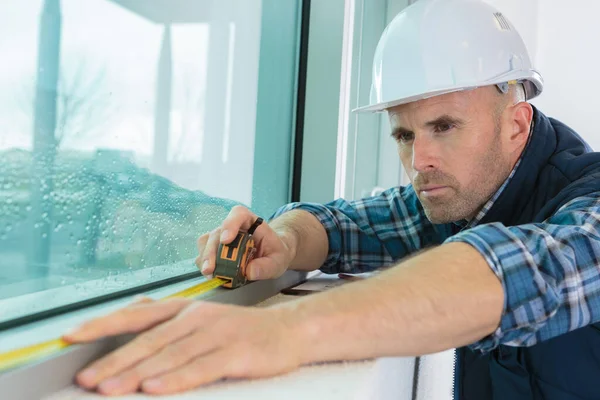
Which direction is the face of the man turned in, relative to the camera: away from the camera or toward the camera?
toward the camera

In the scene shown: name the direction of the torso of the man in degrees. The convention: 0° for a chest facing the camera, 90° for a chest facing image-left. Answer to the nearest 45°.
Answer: approximately 45°

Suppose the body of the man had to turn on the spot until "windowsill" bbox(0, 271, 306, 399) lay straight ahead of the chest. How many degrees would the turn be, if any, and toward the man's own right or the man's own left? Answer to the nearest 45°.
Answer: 0° — they already face it

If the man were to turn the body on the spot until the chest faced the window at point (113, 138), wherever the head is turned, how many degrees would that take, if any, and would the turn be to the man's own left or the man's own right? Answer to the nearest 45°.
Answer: approximately 45° to the man's own right
